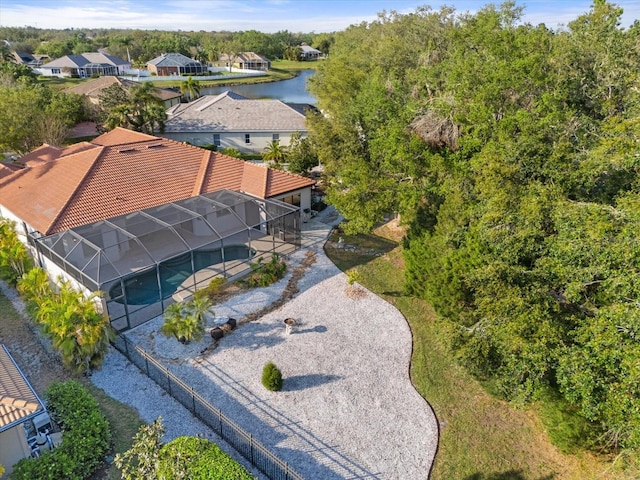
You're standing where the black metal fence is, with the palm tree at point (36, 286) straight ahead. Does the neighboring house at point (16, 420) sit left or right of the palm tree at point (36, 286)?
left

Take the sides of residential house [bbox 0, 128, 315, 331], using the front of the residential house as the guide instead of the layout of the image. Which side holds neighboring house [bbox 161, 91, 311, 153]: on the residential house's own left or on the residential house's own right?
on the residential house's own right

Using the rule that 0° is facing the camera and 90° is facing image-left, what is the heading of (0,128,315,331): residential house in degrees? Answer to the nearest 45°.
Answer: approximately 135°

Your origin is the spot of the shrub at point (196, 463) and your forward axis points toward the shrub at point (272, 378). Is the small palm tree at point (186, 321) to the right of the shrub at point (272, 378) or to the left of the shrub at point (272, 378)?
left
